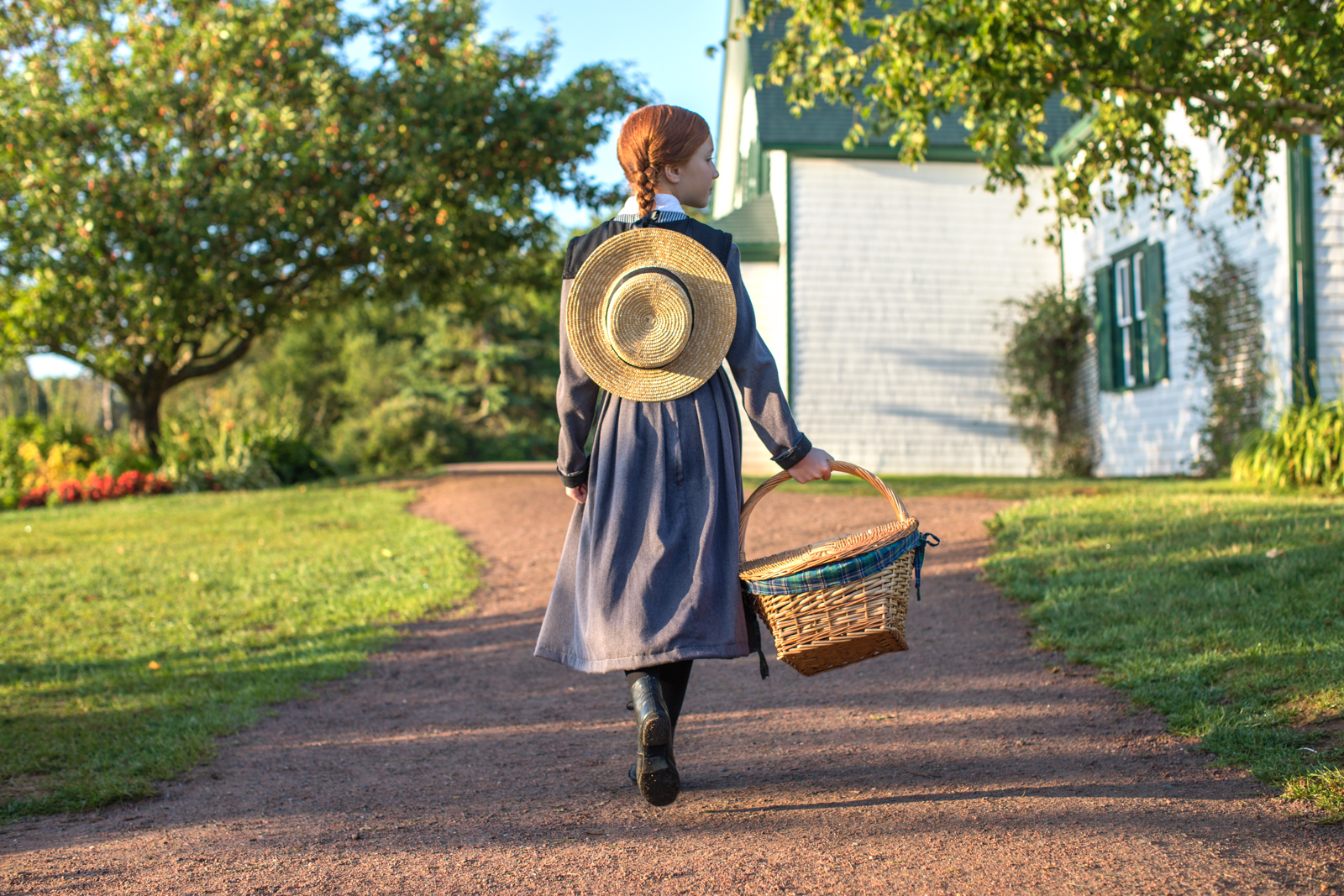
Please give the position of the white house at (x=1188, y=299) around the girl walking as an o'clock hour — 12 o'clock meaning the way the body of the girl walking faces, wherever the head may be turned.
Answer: The white house is roughly at 1 o'clock from the girl walking.

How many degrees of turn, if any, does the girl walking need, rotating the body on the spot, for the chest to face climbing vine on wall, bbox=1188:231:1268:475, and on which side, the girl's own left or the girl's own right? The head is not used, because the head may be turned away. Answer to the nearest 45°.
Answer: approximately 45° to the girl's own right

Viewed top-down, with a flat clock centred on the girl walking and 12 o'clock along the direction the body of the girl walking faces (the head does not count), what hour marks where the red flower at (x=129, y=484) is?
The red flower is roughly at 11 o'clock from the girl walking.

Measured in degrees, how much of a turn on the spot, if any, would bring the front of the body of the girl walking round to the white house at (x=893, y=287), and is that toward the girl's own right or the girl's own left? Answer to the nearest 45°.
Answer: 0° — they already face it

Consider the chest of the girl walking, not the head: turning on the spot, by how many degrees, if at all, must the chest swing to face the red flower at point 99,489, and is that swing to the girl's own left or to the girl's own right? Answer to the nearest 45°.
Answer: approximately 45° to the girl's own left

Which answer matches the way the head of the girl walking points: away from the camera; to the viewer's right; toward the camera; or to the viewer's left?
to the viewer's right

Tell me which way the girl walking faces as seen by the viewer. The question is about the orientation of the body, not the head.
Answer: away from the camera
